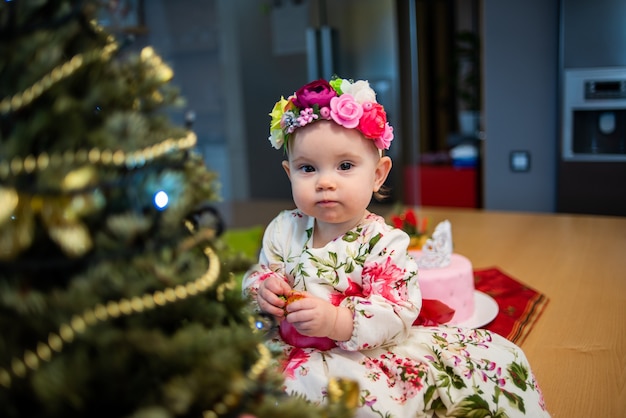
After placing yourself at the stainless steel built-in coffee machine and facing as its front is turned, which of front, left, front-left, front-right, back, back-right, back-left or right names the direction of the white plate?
front

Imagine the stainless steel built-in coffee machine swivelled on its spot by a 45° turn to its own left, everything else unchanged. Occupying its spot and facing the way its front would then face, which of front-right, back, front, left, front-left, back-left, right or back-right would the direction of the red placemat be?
front-right

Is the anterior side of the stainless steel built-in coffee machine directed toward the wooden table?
yes

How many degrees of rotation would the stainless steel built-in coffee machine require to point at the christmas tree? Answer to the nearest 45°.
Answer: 0° — it already faces it

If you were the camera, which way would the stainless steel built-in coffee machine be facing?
facing the viewer
